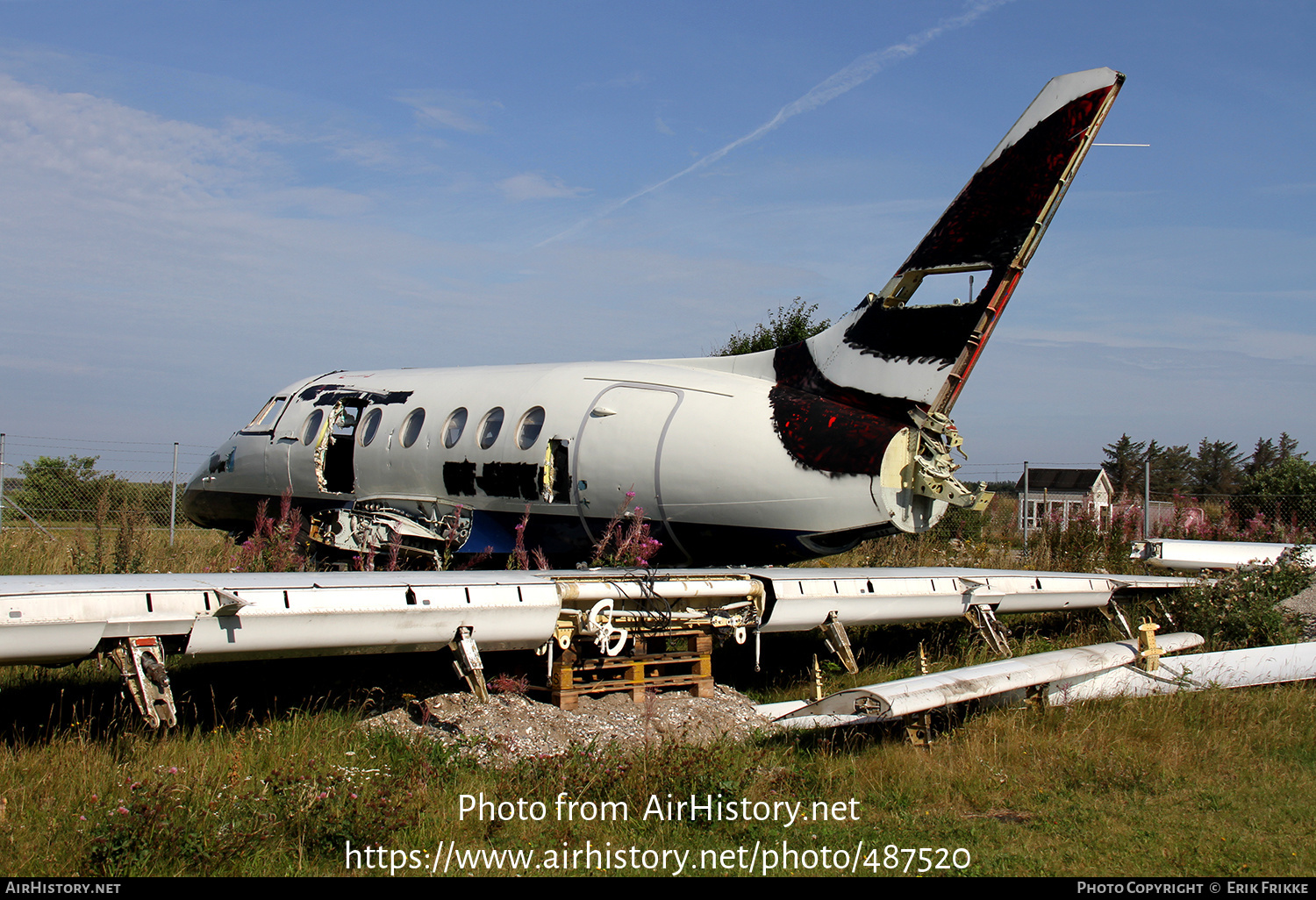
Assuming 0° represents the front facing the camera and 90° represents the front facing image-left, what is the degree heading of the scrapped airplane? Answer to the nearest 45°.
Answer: approximately 135°

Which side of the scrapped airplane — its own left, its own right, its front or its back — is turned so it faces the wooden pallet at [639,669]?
left
